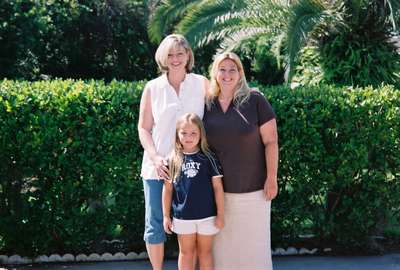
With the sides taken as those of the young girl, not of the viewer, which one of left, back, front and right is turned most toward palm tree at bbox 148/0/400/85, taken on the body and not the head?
back

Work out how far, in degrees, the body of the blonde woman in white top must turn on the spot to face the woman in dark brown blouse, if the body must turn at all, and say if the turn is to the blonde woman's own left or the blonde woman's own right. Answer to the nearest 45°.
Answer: approximately 90° to the blonde woman's own left

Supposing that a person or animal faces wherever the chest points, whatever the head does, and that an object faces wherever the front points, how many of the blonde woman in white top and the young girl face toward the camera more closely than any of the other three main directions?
2

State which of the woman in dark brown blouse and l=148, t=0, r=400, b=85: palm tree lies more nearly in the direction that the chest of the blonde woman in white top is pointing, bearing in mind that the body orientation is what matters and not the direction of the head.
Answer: the woman in dark brown blouse

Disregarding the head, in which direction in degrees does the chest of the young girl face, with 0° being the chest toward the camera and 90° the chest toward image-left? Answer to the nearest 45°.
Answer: approximately 0°
